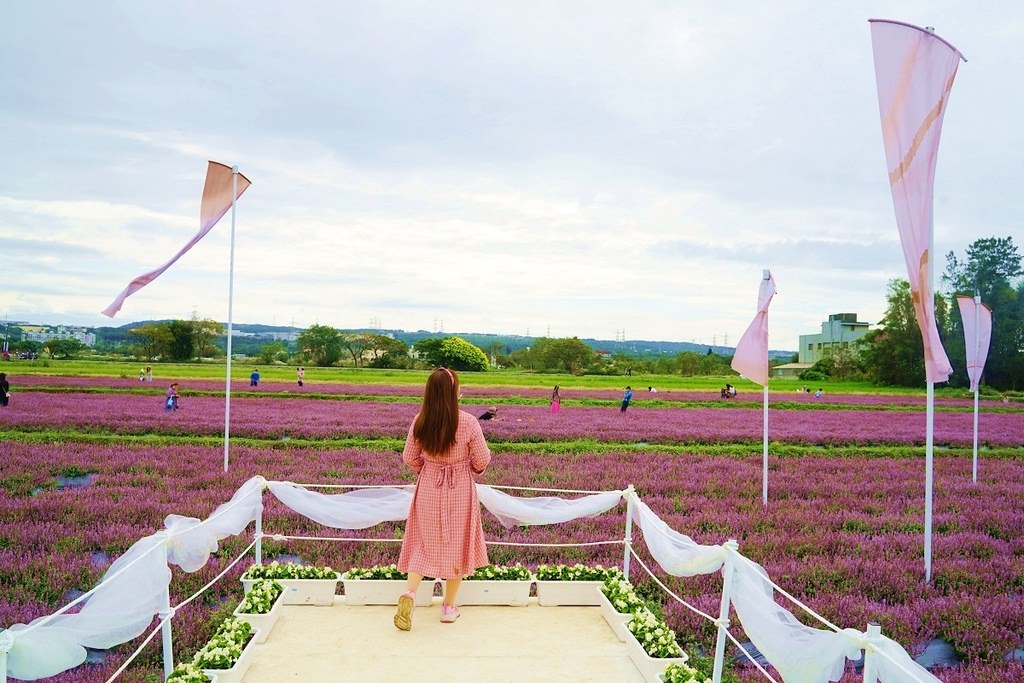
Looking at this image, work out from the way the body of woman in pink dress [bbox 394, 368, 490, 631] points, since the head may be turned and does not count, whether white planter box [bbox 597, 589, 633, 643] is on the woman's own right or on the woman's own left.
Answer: on the woman's own right

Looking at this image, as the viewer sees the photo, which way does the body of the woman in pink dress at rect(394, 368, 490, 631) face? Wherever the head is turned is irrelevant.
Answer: away from the camera

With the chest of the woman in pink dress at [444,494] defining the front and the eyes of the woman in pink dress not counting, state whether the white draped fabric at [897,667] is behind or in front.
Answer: behind

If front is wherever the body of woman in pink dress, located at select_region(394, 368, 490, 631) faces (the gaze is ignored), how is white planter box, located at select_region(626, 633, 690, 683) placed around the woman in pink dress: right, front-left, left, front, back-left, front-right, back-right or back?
back-right

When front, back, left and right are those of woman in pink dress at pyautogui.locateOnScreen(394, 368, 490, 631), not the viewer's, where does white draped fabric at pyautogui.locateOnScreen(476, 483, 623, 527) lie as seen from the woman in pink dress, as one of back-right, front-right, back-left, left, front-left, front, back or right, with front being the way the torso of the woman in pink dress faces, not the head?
front-right

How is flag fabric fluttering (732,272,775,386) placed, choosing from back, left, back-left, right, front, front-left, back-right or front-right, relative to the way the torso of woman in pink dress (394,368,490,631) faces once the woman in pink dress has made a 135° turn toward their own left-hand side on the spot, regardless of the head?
back

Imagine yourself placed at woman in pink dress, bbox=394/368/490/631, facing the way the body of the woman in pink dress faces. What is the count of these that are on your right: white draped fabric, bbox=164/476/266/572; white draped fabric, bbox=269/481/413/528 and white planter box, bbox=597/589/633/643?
1

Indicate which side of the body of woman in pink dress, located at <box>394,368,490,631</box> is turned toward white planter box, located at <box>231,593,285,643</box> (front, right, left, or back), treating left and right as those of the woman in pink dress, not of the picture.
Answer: left

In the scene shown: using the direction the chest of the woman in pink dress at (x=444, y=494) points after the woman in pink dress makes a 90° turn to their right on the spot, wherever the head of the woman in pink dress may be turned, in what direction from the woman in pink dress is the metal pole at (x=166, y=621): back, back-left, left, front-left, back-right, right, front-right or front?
back-right

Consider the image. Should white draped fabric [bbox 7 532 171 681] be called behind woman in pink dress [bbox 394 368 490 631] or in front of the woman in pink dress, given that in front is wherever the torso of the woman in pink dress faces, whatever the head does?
behind
